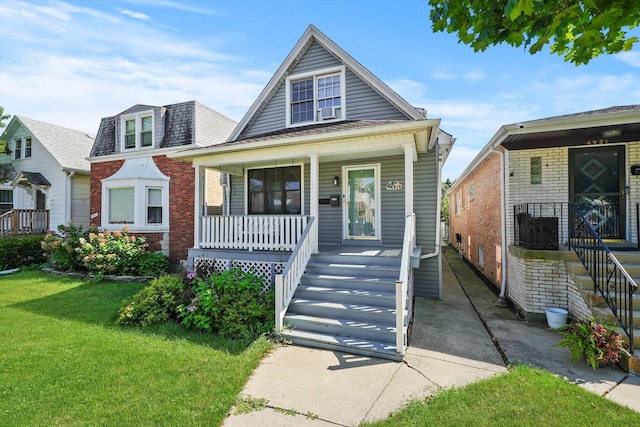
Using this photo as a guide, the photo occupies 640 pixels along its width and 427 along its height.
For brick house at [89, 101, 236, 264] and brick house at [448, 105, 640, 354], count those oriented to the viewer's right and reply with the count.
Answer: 0

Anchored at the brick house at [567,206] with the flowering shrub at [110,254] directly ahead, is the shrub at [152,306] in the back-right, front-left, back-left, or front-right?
front-left

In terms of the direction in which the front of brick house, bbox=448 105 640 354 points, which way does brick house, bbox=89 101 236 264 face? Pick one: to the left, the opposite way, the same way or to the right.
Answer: the same way

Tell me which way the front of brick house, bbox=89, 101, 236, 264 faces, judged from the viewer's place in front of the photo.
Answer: facing the viewer and to the left of the viewer

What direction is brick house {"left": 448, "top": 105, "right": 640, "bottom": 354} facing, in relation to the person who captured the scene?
facing the viewer

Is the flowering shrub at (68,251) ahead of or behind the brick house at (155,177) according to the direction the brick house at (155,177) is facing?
ahead

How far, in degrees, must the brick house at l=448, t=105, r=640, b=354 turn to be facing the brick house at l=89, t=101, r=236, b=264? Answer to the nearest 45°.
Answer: approximately 90° to its right

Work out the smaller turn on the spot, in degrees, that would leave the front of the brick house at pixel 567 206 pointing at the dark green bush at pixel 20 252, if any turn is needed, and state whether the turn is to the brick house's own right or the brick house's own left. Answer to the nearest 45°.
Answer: approximately 90° to the brick house's own right

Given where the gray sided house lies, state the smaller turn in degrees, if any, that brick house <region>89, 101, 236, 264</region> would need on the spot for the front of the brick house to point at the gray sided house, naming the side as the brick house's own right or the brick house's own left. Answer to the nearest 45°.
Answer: approximately 90° to the brick house's own left

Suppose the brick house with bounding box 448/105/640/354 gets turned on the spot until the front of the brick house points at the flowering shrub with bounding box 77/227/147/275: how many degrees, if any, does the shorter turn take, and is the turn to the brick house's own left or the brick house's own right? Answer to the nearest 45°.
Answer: approximately 90° to the brick house's own right
